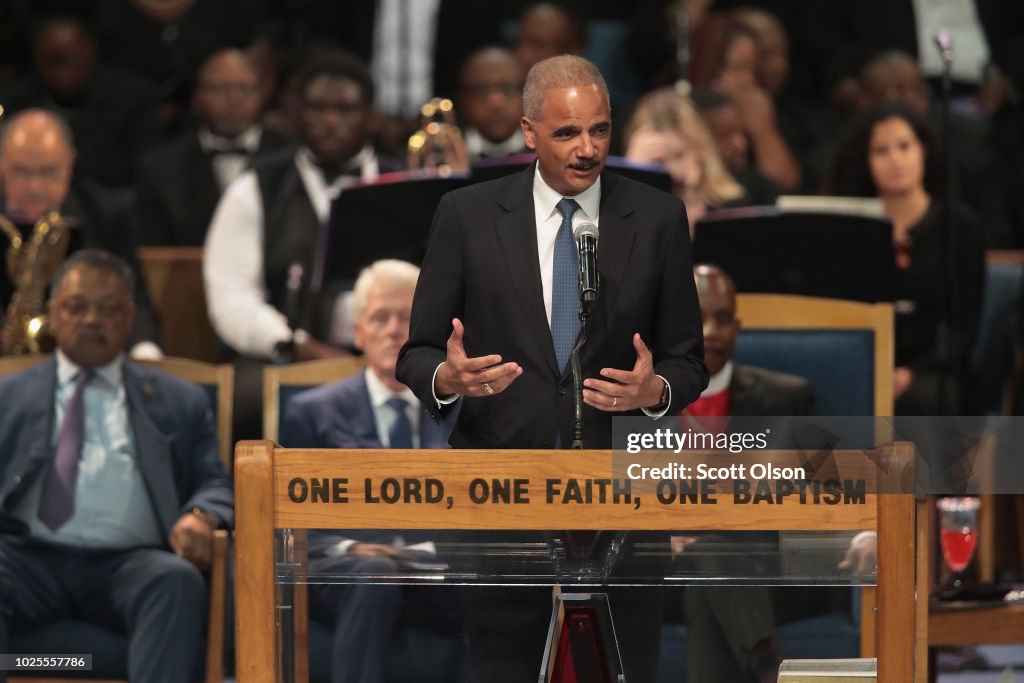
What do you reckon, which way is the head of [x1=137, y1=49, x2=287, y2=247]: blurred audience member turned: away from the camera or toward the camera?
toward the camera

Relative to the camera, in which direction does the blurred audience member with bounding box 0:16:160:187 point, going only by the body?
toward the camera

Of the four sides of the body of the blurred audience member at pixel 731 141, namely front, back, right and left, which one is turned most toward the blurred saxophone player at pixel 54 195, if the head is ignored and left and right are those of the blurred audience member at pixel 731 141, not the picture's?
right

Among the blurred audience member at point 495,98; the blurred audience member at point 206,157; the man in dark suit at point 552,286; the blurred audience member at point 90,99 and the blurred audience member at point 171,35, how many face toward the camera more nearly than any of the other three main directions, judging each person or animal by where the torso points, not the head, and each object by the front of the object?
5

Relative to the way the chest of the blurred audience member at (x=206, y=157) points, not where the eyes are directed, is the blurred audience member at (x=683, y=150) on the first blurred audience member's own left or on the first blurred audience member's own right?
on the first blurred audience member's own left

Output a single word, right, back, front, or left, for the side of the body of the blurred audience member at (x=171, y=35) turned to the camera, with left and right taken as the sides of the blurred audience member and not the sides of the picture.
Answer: front

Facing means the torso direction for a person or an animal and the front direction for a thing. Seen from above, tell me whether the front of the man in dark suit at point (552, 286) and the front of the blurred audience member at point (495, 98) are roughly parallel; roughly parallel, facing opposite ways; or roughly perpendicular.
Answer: roughly parallel

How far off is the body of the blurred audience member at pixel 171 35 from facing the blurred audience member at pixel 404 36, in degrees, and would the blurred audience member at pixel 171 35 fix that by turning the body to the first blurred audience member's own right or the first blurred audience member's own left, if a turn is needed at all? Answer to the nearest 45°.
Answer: approximately 90° to the first blurred audience member's own left

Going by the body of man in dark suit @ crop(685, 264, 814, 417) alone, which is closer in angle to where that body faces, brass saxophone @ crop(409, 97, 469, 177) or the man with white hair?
the man with white hair

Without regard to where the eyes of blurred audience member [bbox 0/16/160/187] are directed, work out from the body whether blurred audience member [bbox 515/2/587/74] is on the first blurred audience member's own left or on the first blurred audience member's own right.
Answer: on the first blurred audience member's own left

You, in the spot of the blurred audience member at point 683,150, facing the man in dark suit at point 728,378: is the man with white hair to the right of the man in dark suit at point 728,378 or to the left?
right

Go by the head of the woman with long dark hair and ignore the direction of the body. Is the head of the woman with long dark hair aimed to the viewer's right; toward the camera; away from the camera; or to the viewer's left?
toward the camera

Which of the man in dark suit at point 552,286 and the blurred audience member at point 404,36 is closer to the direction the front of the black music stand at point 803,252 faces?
the blurred audience member

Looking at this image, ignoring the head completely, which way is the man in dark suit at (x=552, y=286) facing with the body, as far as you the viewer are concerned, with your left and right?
facing the viewer

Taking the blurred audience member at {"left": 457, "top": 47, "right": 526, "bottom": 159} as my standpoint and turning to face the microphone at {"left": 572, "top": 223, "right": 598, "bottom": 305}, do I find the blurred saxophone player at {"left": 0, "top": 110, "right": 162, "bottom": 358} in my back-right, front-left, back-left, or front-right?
front-right

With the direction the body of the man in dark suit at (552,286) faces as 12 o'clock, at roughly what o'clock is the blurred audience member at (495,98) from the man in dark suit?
The blurred audience member is roughly at 6 o'clock from the man in dark suit.

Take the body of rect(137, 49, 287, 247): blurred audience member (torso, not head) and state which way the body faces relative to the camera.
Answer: toward the camera

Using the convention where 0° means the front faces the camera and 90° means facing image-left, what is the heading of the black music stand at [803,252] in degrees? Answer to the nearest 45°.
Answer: approximately 180°

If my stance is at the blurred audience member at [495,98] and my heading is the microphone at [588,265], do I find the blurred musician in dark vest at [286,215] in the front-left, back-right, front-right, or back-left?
front-right
